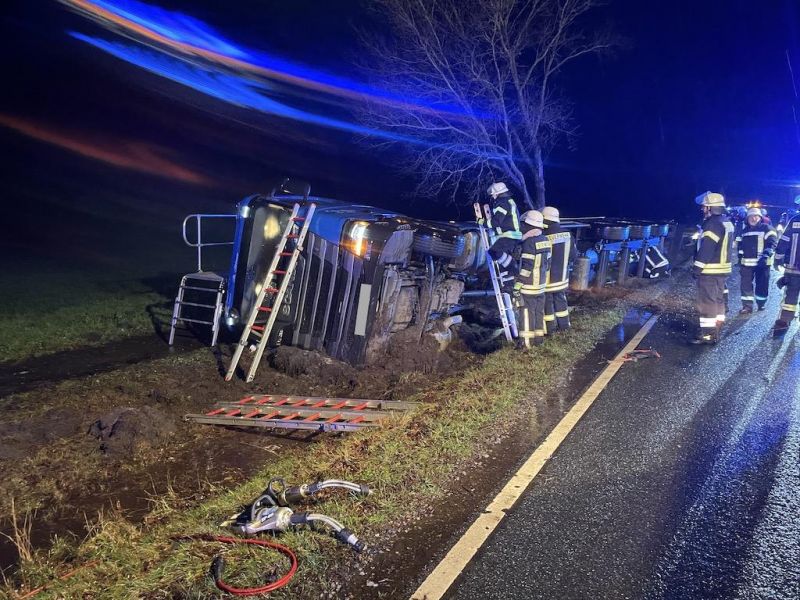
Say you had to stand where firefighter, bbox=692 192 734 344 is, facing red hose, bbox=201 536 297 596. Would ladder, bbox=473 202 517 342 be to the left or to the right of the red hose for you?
right

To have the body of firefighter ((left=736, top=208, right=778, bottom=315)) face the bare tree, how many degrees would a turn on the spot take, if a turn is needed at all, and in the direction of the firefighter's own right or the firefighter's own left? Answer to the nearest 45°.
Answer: approximately 90° to the firefighter's own right

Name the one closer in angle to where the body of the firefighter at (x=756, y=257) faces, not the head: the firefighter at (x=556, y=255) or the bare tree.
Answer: the firefighter

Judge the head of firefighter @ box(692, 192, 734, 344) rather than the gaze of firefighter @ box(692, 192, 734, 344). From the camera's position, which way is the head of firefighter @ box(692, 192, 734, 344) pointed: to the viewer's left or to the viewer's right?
to the viewer's left
